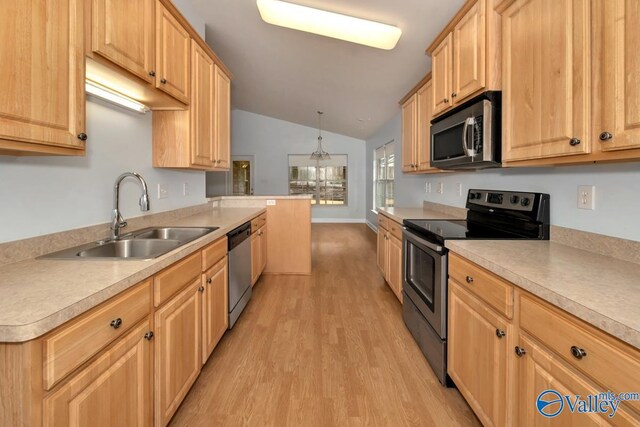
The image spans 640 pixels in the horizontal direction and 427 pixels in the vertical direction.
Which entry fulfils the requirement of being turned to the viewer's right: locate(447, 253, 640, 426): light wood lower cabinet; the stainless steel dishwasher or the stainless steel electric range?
the stainless steel dishwasher

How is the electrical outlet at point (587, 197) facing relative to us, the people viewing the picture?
facing the viewer and to the left of the viewer

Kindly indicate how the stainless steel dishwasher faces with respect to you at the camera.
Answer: facing to the right of the viewer

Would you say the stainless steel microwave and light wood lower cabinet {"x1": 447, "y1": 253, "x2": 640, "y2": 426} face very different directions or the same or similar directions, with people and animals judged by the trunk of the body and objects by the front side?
same or similar directions

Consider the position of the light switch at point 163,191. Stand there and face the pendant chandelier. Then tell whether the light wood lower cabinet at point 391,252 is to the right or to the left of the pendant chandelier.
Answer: right

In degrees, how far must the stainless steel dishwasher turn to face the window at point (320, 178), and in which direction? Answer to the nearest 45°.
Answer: approximately 90° to its left

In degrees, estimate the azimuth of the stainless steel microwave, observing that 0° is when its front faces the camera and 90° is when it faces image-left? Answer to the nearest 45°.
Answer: approximately 45°

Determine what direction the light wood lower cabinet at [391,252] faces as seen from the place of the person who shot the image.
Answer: facing to the left of the viewer
